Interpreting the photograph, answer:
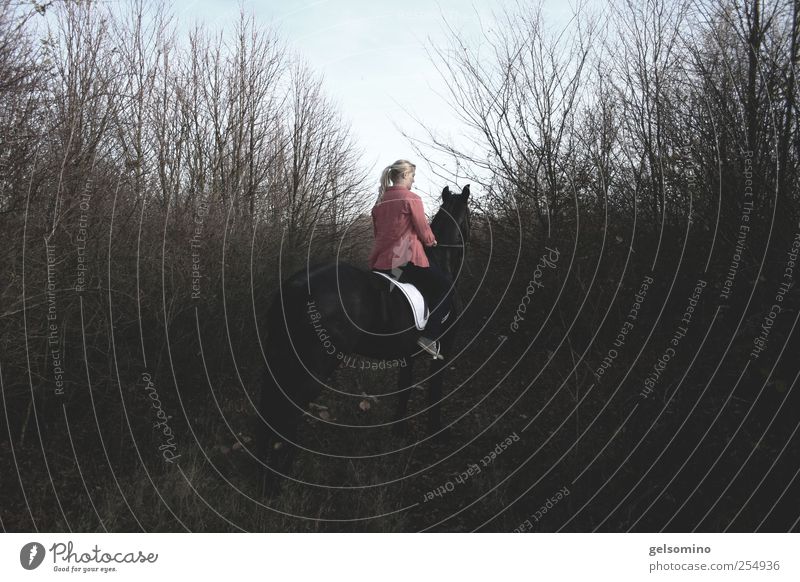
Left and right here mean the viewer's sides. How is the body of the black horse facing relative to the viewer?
facing away from the viewer and to the right of the viewer

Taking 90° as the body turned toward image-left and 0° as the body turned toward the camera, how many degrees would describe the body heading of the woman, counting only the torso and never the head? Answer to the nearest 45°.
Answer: approximately 225°

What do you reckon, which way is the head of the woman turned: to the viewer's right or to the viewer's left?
to the viewer's right
